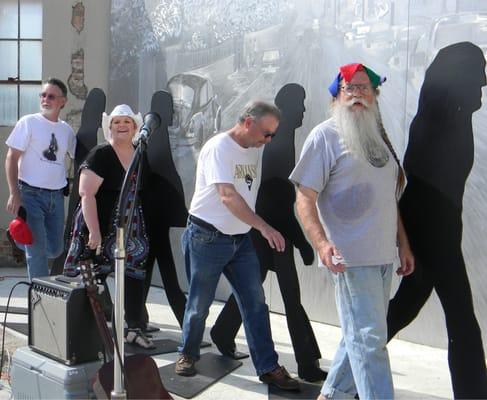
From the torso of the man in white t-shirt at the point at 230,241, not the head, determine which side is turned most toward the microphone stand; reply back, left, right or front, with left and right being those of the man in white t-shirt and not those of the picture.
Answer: right

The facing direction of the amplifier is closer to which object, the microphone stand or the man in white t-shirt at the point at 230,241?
the microphone stand

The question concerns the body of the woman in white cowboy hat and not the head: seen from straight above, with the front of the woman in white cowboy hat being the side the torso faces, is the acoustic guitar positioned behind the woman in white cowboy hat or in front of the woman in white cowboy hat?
in front

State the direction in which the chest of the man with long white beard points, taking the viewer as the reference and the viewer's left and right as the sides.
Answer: facing the viewer and to the right of the viewer

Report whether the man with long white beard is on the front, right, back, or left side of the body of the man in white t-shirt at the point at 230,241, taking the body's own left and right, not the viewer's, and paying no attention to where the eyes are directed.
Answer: front

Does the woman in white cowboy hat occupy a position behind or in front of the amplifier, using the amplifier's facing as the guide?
behind

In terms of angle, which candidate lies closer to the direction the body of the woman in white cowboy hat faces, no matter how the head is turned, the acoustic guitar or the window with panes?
the acoustic guitar
